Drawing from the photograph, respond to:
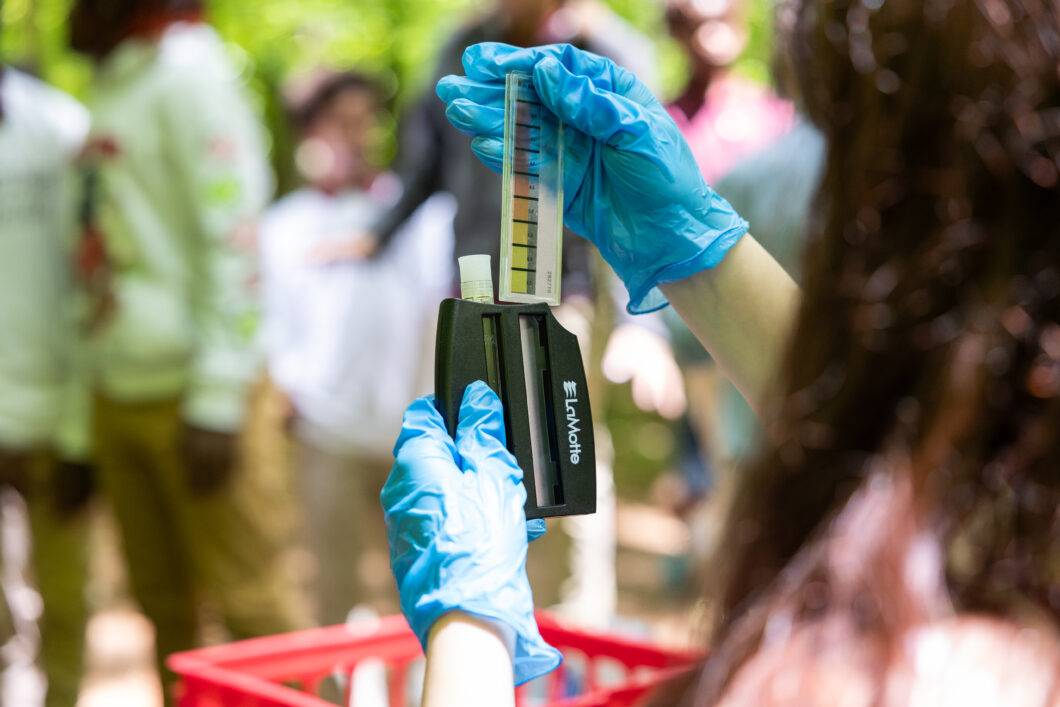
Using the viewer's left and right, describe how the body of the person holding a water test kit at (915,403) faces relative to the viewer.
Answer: facing away from the viewer and to the left of the viewer

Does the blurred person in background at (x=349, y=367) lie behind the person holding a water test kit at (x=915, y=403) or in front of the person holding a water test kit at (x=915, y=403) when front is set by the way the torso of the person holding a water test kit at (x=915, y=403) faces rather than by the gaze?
in front

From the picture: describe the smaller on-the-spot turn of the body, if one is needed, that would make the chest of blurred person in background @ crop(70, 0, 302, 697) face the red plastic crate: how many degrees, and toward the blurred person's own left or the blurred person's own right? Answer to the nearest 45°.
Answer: approximately 45° to the blurred person's own left

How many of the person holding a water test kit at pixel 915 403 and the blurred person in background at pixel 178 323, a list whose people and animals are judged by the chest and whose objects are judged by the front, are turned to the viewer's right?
0

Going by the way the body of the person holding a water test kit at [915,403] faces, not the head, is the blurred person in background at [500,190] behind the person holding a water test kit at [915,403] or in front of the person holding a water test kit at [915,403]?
in front

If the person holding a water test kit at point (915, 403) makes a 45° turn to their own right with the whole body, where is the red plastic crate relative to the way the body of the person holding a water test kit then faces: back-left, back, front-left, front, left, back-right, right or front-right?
front-left
